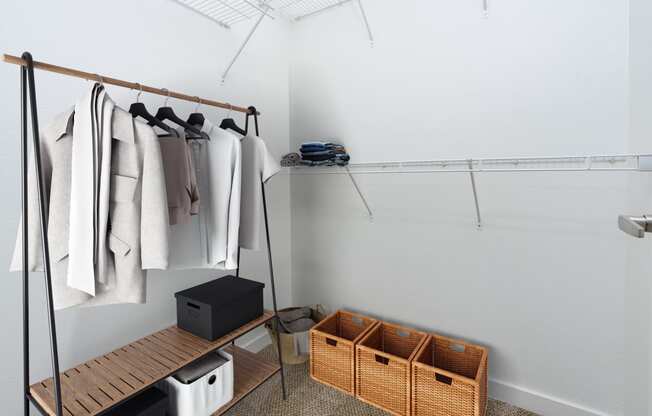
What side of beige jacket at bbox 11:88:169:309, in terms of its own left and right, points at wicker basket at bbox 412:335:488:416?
left

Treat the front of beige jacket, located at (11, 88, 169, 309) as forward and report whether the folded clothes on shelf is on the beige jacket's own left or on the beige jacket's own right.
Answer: on the beige jacket's own left

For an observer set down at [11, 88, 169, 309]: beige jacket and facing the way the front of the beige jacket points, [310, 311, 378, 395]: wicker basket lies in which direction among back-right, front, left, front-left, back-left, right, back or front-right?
left

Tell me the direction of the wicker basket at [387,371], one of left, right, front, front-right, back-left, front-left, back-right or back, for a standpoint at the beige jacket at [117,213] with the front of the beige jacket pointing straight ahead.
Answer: left

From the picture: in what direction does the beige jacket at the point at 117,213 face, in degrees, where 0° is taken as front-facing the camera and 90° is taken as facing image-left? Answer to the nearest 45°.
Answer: approximately 0°
